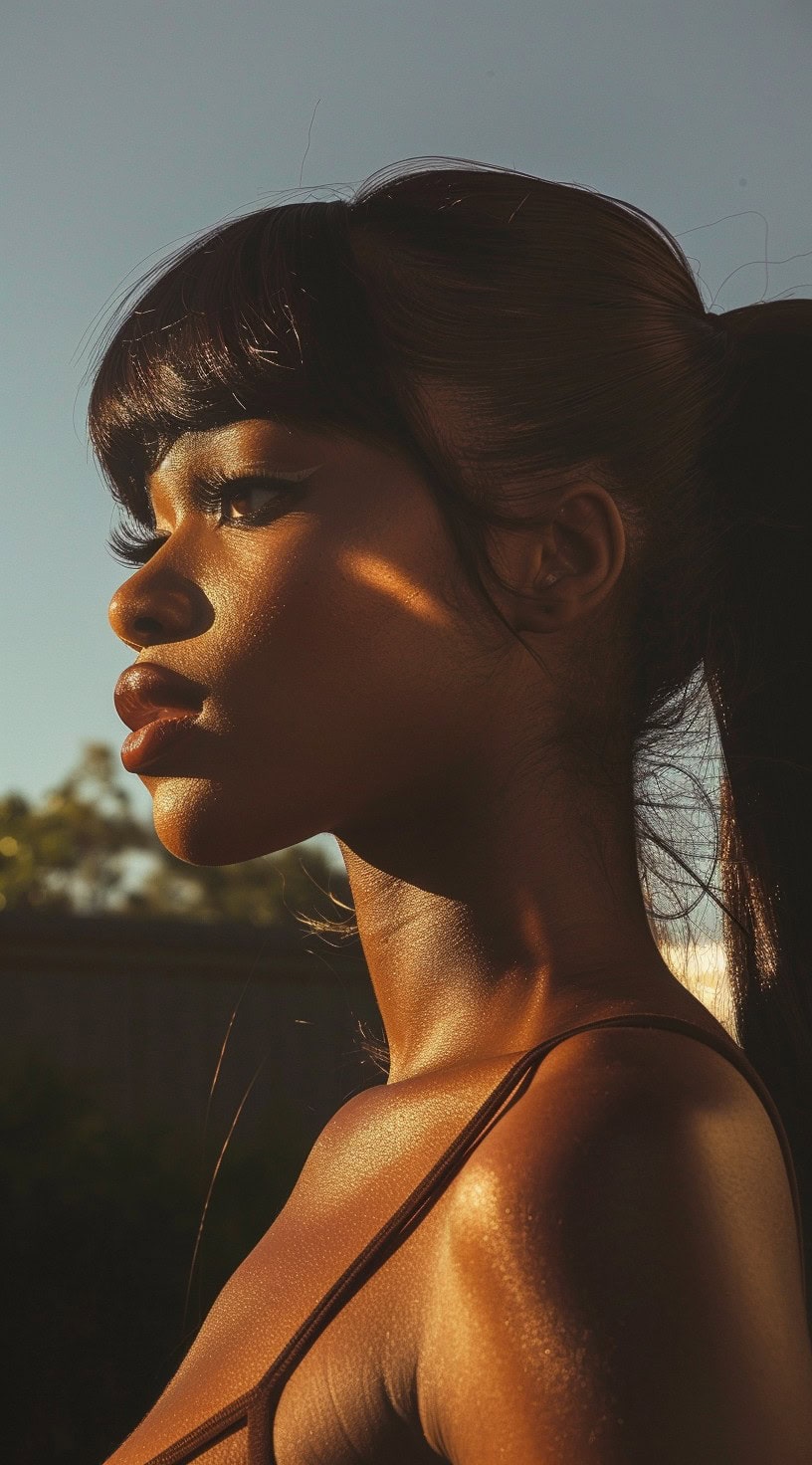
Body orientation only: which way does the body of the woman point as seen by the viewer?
to the viewer's left

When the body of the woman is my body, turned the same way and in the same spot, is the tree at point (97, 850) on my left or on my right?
on my right

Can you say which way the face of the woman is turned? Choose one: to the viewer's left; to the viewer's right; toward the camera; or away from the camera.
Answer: to the viewer's left
